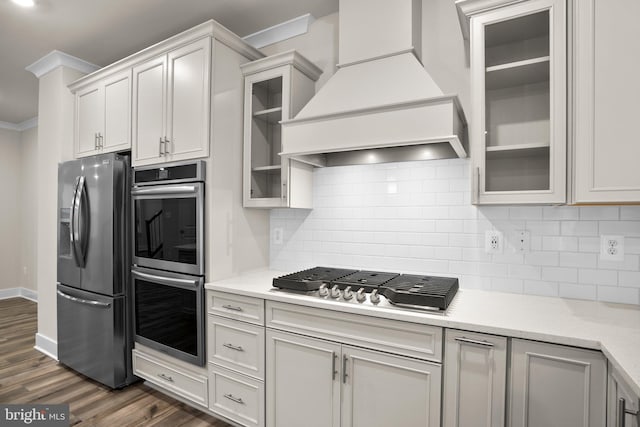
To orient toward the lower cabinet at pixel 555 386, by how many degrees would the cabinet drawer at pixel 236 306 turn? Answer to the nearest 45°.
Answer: approximately 90° to its left

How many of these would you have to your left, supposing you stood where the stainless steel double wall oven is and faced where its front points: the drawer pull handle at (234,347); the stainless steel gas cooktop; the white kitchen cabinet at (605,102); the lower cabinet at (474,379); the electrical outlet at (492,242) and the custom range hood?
6

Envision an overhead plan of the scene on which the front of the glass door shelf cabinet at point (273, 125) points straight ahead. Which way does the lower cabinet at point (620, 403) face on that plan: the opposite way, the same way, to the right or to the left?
to the right

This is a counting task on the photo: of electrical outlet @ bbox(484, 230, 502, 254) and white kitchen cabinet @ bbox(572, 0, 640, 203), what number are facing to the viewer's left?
0

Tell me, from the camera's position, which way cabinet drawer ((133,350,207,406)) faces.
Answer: facing the viewer and to the left of the viewer

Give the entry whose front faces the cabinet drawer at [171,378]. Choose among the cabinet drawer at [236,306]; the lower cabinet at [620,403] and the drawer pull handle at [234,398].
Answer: the lower cabinet

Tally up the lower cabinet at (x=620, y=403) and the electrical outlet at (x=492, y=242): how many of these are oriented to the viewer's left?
1

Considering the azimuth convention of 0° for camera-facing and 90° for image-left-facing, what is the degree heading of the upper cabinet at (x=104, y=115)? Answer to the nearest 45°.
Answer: approximately 45°

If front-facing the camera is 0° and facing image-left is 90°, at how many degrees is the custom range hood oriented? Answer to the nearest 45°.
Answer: approximately 45°

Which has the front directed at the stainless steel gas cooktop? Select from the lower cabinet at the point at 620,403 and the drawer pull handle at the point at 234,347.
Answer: the lower cabinet

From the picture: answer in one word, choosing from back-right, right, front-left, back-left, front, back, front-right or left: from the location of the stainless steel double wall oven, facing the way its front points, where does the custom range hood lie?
left

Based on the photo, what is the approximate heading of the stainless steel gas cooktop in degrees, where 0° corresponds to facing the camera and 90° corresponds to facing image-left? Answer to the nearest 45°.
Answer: approximately 45°

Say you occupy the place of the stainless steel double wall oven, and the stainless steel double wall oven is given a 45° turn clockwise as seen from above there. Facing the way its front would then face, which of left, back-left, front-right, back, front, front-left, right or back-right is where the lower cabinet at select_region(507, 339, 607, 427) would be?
back-left

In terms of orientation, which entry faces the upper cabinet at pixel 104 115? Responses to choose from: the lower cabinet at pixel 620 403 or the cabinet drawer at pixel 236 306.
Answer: the lower cabinet

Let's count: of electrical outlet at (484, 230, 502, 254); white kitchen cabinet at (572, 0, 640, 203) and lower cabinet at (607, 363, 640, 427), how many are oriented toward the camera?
2

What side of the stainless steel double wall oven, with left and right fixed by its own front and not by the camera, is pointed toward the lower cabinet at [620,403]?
left

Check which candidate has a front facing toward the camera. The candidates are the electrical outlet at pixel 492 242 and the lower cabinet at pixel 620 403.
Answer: the electrical outlet
